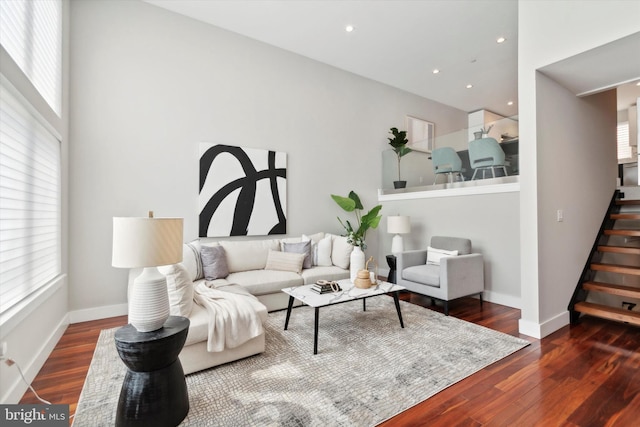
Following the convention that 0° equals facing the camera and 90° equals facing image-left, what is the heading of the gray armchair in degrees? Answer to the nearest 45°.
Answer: approximately 45°

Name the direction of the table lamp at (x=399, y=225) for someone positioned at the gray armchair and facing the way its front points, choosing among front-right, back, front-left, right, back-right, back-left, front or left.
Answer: right

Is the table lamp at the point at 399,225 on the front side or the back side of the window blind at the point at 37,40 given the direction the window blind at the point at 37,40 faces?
on the front side

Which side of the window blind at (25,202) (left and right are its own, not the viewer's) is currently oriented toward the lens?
right

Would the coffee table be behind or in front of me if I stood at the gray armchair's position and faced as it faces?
in front

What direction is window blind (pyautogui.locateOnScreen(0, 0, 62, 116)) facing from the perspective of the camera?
to the viewer's right

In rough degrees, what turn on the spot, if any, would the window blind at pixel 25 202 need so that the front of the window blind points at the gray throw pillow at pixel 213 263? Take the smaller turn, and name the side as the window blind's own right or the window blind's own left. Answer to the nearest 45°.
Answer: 0° — it already faces it

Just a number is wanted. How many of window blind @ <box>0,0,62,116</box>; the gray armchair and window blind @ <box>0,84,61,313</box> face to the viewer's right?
2

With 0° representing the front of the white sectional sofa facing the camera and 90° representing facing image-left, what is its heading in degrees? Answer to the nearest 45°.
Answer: approximately 315°

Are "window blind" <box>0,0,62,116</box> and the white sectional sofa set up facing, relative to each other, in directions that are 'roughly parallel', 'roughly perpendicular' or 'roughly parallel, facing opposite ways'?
roughly perpendicular
